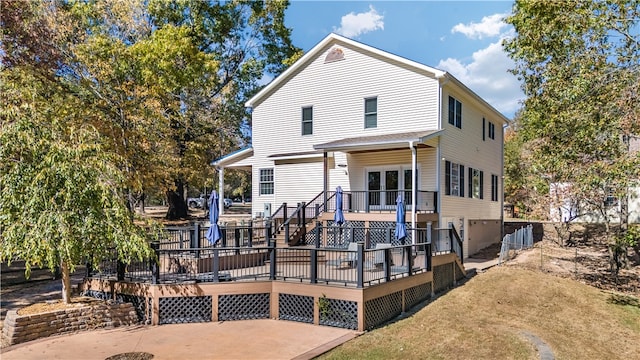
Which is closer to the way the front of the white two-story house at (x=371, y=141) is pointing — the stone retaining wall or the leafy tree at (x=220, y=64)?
the stone retaining wall

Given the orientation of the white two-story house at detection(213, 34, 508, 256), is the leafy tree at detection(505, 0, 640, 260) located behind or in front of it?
behind

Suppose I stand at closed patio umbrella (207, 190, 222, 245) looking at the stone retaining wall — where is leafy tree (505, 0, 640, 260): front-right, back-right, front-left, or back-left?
back-left

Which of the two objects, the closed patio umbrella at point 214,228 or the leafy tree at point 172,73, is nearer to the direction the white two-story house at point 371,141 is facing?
the closed patio umbrella
